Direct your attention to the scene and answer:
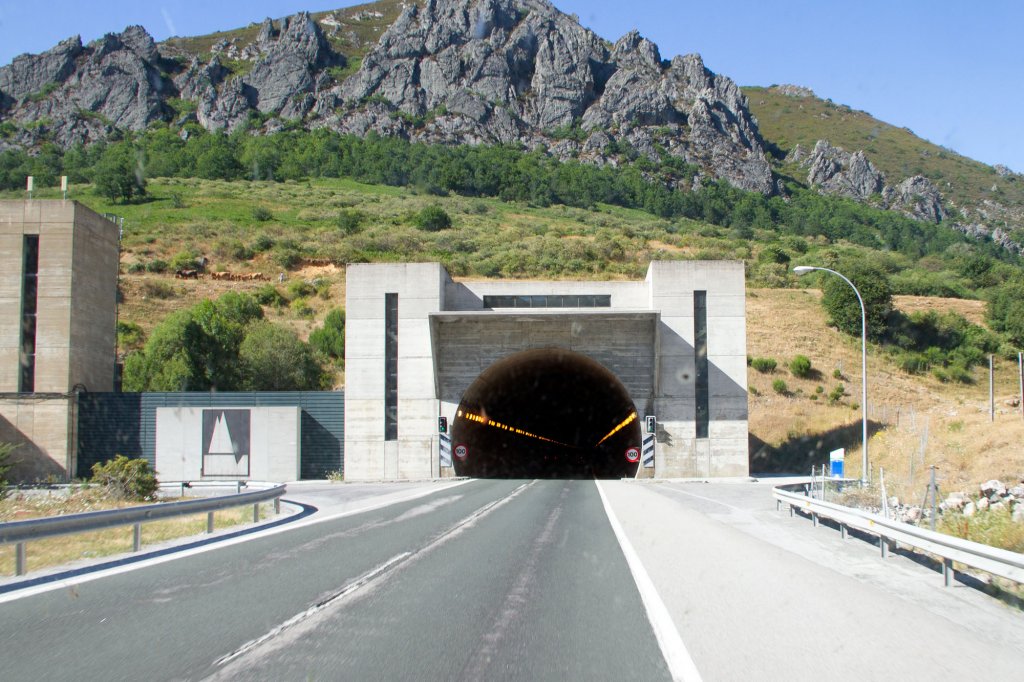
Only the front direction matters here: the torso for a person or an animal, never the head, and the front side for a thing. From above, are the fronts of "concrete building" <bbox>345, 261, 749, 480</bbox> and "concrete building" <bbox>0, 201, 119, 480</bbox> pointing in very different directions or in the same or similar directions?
same or similar directions

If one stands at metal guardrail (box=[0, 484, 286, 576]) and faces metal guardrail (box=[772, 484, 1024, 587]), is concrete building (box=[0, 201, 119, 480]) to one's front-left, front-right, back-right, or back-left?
back-left

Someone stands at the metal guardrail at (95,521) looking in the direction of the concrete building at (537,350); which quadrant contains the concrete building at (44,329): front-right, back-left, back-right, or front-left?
front-left

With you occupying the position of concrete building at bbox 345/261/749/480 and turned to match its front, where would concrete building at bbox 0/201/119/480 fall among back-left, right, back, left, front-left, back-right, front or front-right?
right

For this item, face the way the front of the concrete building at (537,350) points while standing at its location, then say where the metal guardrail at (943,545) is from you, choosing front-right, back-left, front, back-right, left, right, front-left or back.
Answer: front

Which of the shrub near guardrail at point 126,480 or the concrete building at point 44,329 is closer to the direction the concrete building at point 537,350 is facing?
the shrub near guardrail

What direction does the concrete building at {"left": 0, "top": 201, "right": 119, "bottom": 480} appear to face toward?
toward the camera

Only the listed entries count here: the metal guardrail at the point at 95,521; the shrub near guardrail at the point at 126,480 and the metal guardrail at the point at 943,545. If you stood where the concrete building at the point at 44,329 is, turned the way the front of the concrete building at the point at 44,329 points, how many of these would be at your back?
0

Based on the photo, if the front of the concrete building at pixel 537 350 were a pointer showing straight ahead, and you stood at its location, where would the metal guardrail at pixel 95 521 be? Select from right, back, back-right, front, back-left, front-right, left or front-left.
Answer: front

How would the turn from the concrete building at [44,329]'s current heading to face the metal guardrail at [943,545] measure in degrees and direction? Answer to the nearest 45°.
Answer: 0° — it already faces it

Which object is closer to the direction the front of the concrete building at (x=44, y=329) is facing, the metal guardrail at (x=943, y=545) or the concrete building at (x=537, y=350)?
the metal guardrail

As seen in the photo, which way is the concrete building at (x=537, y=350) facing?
toward the camera

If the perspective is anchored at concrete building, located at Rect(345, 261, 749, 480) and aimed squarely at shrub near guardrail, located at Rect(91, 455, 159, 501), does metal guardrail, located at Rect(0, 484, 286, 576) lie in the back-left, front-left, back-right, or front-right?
front-left

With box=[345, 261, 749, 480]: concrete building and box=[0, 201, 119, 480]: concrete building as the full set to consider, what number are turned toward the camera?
2

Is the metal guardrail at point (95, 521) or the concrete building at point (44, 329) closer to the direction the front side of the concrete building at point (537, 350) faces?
the metal guardrail

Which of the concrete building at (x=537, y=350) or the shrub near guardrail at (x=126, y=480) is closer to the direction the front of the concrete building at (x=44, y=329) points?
the shrub near guardrail
